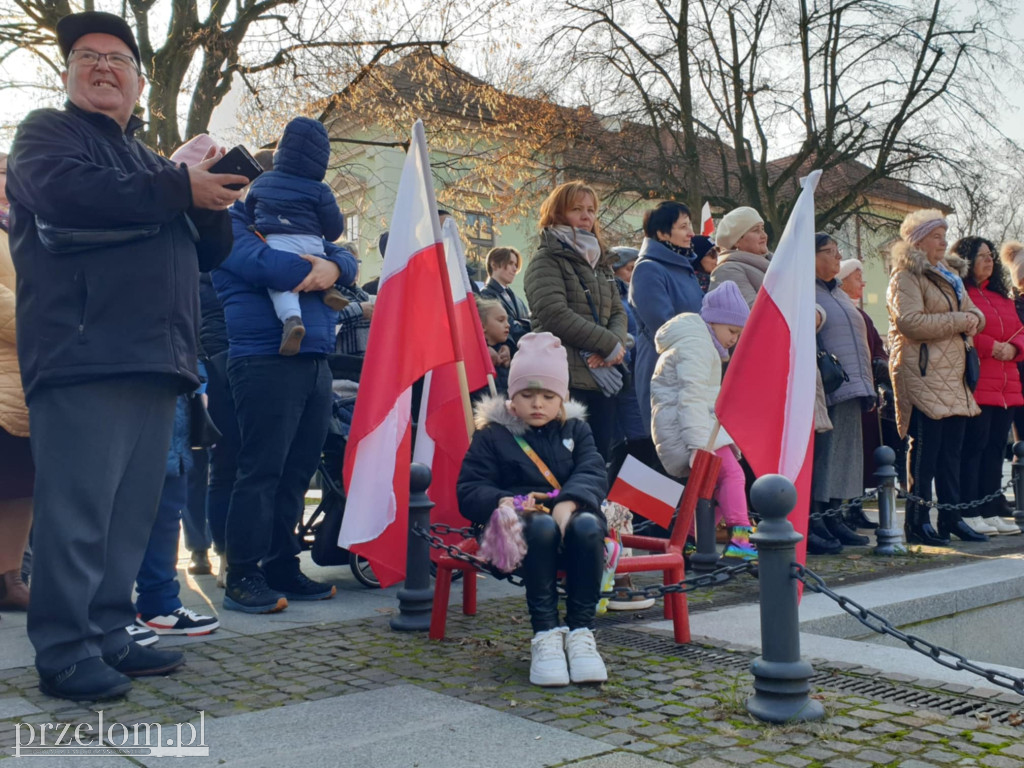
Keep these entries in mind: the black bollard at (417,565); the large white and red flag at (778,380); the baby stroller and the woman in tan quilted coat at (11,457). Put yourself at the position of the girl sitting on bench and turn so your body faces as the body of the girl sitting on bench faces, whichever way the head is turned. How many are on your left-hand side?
1

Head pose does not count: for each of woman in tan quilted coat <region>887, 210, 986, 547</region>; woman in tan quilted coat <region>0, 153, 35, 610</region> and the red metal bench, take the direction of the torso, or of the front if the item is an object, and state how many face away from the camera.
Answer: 0

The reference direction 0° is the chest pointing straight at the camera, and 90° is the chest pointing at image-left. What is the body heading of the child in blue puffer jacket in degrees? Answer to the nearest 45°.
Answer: approximately 180°

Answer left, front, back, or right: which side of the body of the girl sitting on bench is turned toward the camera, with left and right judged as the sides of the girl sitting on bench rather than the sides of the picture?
front

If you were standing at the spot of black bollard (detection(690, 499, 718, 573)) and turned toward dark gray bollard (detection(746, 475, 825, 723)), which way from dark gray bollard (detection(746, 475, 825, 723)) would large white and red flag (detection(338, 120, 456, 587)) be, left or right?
right

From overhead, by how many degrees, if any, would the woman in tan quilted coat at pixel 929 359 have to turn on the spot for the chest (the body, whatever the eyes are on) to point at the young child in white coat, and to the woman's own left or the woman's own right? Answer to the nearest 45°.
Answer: approximately 90° to the woman's own right

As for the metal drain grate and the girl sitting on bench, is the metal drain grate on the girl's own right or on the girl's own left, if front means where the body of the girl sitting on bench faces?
on the girl's own left

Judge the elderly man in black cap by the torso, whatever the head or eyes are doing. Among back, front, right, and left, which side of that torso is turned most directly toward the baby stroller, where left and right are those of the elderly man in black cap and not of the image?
left

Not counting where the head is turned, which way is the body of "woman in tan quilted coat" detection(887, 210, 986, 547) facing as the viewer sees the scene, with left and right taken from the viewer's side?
facing the viewer and to the right of the viewer
